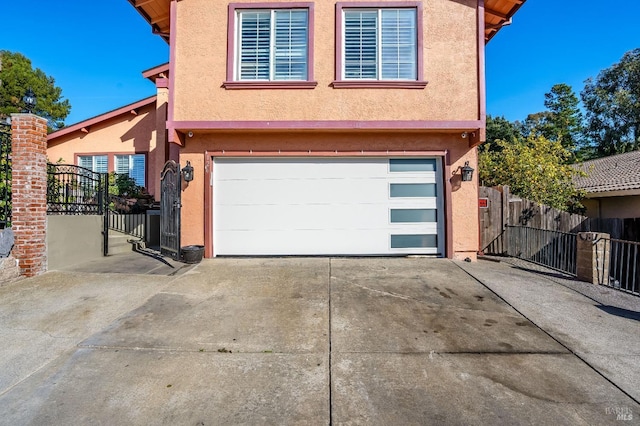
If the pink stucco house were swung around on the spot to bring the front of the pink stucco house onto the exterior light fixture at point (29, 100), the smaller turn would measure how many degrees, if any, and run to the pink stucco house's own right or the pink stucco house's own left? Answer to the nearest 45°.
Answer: approximately 90° to the pink stucco house's own right

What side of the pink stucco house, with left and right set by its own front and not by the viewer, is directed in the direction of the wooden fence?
left

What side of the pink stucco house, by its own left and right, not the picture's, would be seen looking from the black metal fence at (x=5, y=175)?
right

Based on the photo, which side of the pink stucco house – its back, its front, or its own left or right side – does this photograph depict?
front

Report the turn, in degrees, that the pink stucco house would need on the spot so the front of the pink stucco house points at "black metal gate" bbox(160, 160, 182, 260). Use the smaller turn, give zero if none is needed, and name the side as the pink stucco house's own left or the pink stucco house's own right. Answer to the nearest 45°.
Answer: approximately 90° to the pink stucco house's own right

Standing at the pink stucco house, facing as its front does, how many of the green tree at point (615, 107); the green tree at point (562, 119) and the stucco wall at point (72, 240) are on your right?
1

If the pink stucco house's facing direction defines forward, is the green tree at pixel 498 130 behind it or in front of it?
behind

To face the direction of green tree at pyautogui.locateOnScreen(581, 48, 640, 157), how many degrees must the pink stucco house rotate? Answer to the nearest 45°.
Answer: approximately 135° to its left

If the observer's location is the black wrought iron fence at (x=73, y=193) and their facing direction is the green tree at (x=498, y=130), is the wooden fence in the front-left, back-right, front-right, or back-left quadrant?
front-right

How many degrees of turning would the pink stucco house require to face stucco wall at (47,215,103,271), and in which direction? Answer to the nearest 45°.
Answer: approximately 90° to its right

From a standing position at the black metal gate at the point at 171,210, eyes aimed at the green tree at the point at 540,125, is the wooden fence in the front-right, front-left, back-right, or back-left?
front-right
